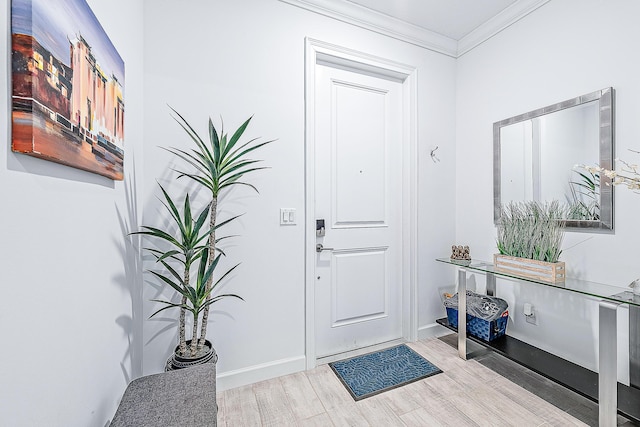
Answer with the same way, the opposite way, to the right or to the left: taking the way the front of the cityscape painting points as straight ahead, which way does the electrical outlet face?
the opposite way

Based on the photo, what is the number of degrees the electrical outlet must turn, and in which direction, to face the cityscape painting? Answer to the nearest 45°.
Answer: approximately 45° to its left

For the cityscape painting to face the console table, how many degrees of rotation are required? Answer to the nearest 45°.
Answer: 0° — it already faces it

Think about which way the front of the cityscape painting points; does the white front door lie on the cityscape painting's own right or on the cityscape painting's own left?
on the cityscape painting's own left

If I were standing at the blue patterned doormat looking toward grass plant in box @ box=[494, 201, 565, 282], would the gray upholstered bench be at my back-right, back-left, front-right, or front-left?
back-right

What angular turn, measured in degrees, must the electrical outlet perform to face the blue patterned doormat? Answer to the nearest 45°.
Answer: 0° — it already faces it
